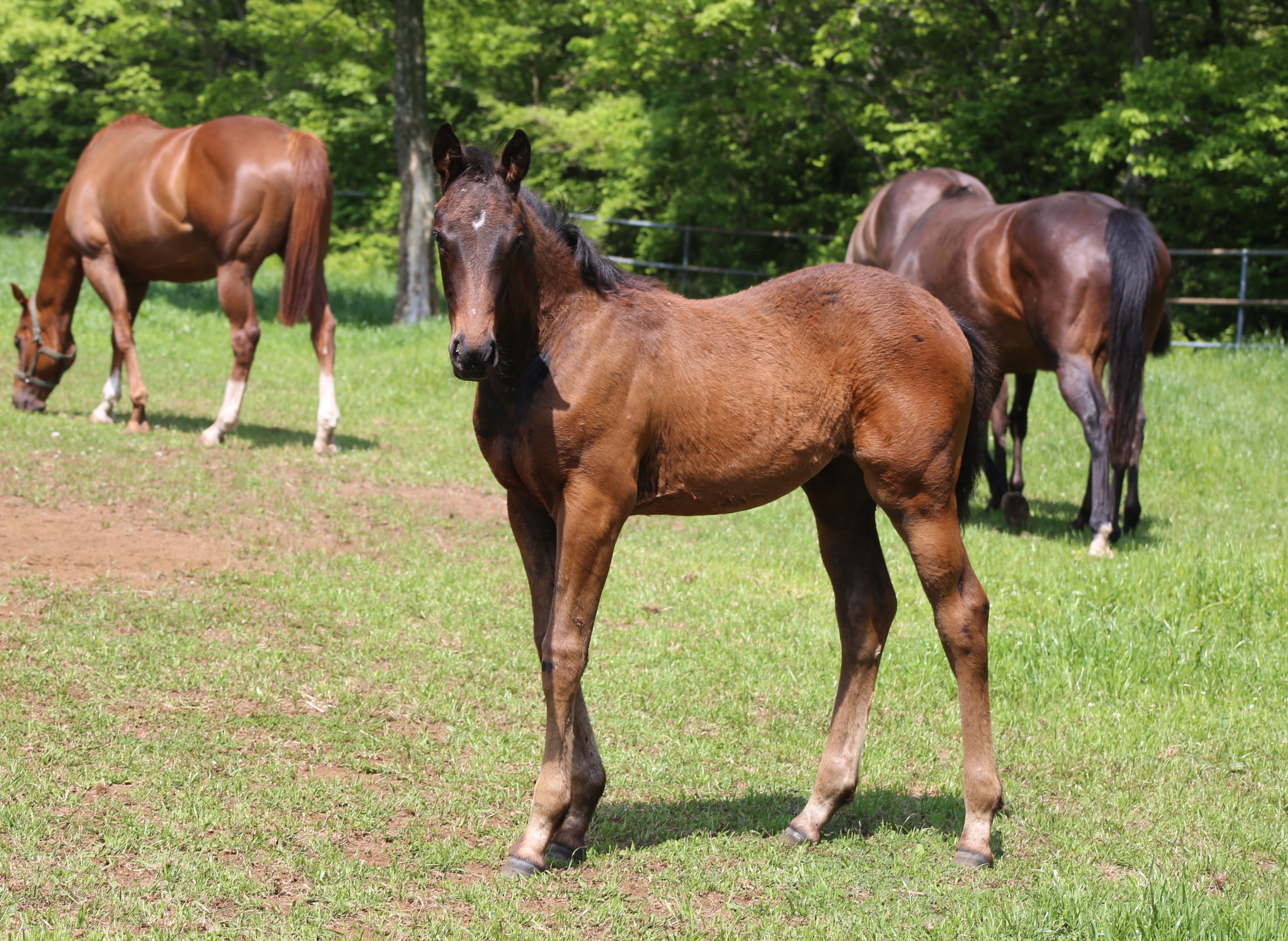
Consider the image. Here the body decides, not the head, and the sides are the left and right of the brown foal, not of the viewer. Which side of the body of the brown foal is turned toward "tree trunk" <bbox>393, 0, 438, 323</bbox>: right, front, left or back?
right

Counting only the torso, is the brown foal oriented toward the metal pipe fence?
no

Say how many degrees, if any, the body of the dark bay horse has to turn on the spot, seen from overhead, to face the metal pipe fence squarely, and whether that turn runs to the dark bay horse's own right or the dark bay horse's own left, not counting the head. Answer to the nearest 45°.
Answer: approximately 45° to the dark bay horse's own right

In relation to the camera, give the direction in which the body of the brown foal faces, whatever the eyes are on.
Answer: to the viewer's left

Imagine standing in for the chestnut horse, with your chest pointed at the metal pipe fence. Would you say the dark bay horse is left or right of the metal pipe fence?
right

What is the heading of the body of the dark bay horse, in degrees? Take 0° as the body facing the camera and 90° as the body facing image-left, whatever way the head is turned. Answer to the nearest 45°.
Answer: approximately 135°

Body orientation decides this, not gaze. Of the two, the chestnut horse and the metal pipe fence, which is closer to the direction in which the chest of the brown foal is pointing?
the chestnut horse

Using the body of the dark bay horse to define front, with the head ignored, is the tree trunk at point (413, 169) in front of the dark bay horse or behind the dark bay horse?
in front
